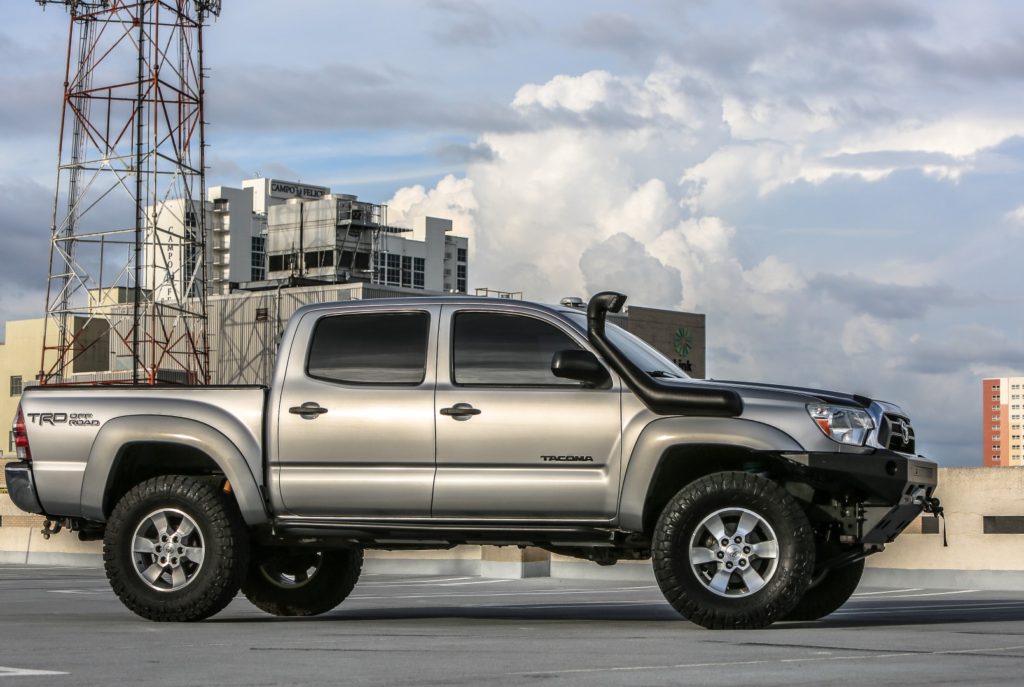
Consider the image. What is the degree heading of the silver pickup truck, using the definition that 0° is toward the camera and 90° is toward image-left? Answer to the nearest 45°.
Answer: approximately 270°

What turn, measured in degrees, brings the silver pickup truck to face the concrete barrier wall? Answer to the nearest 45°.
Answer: approximately 45° to its left
